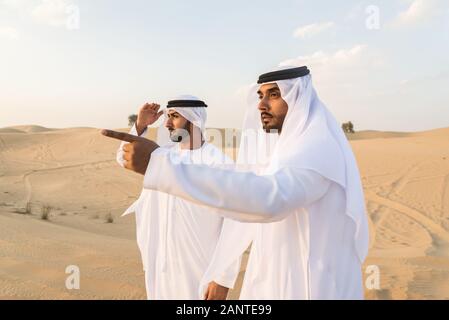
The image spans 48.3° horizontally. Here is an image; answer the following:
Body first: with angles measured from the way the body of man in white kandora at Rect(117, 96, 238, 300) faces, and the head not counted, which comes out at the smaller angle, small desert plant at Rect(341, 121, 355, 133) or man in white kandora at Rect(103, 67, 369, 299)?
the man in white kandora

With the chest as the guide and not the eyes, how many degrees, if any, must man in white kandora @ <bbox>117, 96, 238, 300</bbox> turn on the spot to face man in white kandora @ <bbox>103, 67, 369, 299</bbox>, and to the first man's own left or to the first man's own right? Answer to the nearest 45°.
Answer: approximately 45° to the first man's own left

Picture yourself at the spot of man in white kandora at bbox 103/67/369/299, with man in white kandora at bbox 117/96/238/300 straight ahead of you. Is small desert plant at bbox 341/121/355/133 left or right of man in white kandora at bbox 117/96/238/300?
right

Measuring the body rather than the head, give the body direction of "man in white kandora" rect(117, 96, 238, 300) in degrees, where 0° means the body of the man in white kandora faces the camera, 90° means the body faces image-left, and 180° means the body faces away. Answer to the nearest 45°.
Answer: approximately 45°

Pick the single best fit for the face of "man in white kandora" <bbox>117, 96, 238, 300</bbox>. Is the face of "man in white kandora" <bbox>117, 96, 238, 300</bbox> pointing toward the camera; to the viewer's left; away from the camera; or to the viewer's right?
to the viewer's left

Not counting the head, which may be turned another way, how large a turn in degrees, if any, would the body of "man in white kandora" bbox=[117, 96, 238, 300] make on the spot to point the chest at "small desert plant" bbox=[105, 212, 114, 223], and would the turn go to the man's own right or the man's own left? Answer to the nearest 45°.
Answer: approximately 135° to the man's own right

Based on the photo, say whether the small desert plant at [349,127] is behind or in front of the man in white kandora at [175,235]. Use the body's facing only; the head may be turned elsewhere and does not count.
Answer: behind
